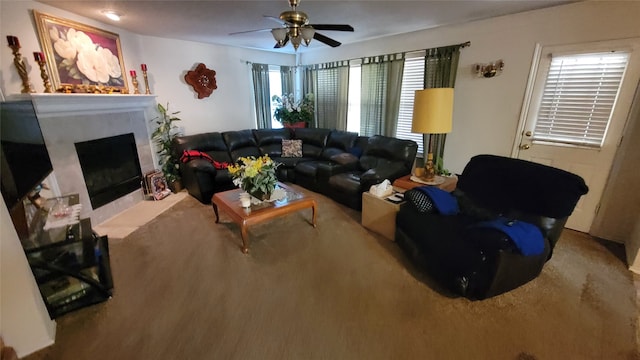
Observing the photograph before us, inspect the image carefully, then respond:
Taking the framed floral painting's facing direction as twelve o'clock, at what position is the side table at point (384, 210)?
The side table is roughly at 12 o'clock from the framed floral painting.

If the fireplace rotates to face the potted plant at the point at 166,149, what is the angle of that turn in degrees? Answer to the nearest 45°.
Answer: approximately 90° to its left

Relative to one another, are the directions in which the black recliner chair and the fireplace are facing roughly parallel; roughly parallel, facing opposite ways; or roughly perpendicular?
roughly parallel, facing opposite ways

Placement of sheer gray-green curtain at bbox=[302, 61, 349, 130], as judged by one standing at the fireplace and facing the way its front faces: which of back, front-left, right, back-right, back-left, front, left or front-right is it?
front-left

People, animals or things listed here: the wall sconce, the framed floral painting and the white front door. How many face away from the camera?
0

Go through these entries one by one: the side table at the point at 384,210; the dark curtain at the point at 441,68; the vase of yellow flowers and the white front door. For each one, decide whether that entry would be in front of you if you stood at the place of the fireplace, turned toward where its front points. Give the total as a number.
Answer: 4

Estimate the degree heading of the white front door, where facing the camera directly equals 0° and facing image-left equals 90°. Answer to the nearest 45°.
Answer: approximately 45°

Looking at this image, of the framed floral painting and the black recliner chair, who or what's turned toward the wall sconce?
the framed floral painting

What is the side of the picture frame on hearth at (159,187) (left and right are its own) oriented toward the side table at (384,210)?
front

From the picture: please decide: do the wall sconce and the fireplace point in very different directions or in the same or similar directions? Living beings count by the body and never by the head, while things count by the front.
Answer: very different directions

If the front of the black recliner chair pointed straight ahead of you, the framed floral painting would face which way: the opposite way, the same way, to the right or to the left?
the opposite way

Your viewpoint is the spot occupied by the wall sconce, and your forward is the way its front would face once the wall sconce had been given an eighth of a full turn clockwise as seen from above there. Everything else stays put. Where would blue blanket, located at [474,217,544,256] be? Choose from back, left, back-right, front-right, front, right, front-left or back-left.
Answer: left

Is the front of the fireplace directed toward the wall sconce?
yes

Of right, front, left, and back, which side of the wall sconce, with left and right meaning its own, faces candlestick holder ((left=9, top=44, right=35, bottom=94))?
front

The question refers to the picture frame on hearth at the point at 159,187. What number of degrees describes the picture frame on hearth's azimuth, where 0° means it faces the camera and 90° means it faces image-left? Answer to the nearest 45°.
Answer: approximately 315°

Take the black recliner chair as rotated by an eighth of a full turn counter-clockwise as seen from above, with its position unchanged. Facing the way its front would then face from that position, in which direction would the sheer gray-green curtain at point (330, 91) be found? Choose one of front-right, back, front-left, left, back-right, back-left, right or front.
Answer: back-right

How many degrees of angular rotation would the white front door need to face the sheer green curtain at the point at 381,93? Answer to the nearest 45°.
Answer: approximately 45° to its right

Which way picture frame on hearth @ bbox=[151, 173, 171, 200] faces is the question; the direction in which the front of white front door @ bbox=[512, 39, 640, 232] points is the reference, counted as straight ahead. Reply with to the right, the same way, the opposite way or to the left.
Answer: to the left

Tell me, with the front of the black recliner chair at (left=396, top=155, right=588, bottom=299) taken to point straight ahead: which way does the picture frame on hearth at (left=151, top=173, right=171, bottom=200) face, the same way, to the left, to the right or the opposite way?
to the left

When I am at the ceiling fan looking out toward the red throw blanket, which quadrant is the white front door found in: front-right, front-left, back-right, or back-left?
back-right

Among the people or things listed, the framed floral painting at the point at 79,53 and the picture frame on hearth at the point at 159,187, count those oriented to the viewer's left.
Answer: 0

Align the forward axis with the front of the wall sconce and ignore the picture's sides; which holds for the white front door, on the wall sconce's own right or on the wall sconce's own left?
on the wall sconce's own left

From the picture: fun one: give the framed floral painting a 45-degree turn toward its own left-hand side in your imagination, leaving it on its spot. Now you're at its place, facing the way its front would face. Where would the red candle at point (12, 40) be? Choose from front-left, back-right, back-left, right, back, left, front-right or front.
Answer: back-right
